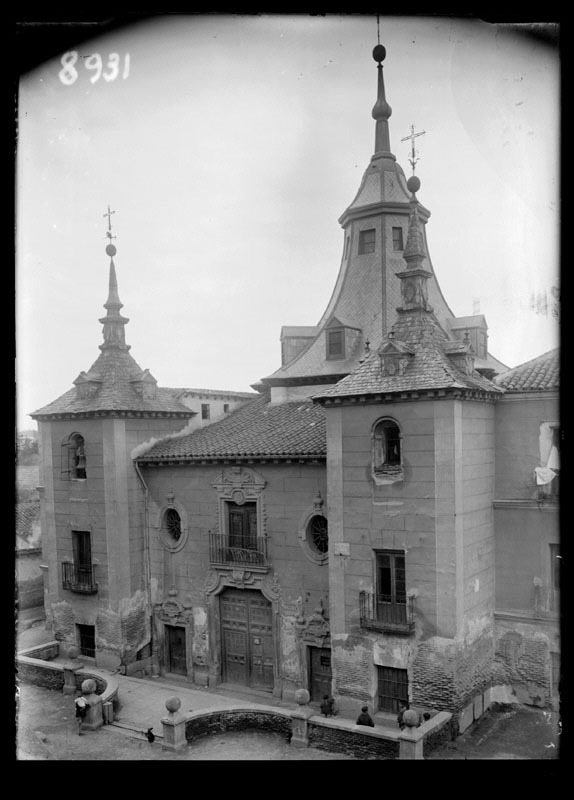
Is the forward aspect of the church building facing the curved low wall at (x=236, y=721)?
yes

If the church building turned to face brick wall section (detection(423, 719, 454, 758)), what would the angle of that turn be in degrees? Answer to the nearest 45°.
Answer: approximately 45° to its left

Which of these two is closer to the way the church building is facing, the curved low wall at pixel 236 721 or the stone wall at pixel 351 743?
the curved low wall

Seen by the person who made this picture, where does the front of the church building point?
facing the viewer and to the left of the viewer

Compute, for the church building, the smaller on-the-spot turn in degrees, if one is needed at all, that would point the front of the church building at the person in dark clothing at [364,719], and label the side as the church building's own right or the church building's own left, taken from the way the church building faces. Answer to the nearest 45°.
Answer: approximately 45° to the church building's own left

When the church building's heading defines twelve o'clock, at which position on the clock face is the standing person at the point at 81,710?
The standing person is roughly at 1 o'clock from the church building.

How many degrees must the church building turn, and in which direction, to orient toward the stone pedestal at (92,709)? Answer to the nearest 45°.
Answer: approximately 45° to its right
